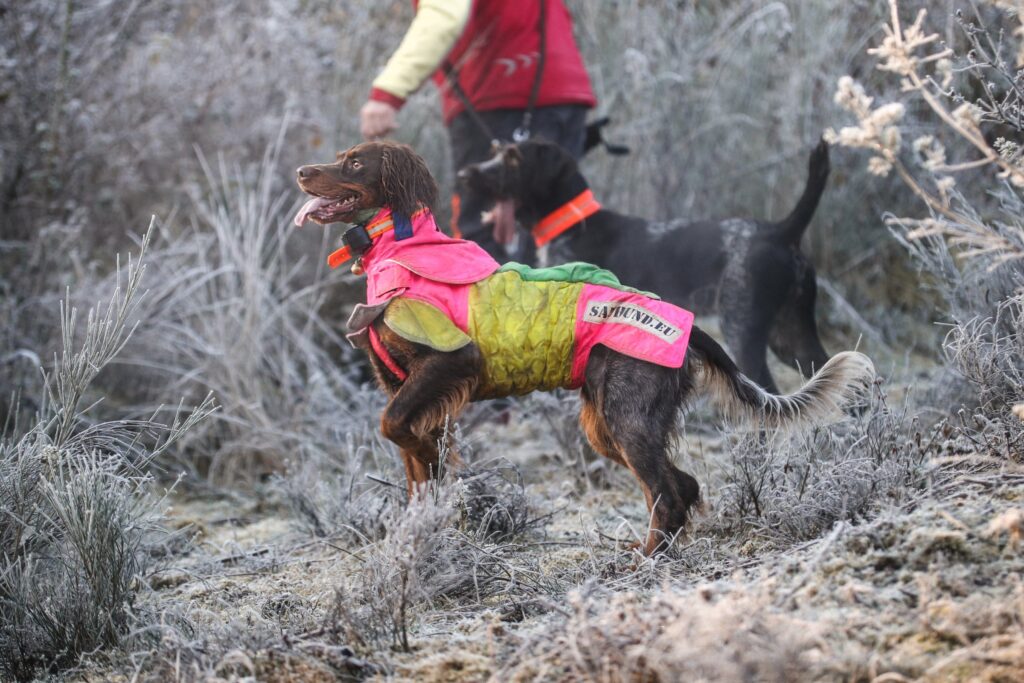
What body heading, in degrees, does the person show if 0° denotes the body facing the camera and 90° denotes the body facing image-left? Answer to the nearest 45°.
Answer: approximately 45°

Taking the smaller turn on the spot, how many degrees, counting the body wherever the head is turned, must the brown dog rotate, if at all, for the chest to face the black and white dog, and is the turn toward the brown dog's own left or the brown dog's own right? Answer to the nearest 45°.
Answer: approximately 90° to the brown dog's own right

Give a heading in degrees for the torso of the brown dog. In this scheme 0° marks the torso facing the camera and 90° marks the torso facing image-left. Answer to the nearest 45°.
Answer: approximately 90°

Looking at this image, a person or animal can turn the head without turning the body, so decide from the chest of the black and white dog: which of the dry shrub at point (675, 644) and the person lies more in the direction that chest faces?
the person

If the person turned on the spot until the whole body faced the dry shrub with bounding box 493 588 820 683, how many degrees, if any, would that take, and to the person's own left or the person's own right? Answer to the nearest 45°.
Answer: approximately 45° to the person's own left

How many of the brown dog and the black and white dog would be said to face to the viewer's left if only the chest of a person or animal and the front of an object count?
2

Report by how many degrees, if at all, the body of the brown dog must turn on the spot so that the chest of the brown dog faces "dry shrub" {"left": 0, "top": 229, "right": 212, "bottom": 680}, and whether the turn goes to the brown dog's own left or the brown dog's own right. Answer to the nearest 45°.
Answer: approximately 45° to the brown dog's own left

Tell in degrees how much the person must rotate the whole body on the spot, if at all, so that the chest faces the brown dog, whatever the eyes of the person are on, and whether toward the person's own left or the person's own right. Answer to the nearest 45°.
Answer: approximately 45° to the person's own left

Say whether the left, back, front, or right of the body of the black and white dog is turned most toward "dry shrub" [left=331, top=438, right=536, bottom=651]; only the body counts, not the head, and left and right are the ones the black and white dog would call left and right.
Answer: left

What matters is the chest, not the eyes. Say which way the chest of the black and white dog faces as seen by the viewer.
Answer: to the viewer's left
